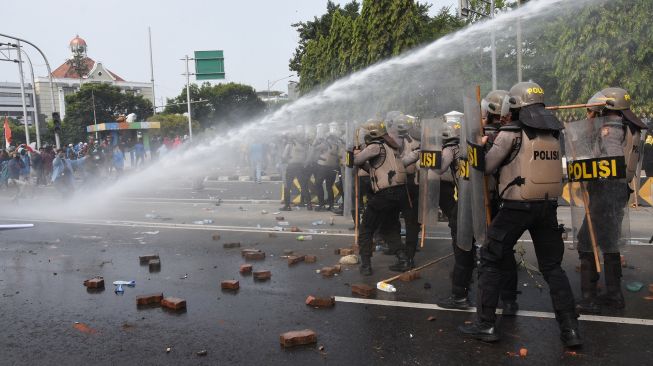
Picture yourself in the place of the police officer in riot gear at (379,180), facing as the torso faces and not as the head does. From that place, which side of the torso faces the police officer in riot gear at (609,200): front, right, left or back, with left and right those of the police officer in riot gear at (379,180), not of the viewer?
back

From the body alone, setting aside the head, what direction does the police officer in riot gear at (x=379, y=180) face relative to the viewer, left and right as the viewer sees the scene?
facing away from the viewer and to the left of the viewer

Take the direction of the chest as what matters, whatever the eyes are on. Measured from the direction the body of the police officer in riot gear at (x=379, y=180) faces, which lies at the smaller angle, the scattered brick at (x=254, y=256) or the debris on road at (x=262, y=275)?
the scattered brick

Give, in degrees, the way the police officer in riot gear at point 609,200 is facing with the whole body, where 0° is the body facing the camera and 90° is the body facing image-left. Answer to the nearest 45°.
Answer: approximately 90°

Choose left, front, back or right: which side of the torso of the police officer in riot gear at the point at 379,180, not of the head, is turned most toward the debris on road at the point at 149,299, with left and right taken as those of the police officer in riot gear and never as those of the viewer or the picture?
left

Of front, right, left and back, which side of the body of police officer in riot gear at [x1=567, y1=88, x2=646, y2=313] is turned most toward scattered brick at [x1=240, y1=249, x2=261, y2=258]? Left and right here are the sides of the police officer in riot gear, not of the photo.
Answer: front

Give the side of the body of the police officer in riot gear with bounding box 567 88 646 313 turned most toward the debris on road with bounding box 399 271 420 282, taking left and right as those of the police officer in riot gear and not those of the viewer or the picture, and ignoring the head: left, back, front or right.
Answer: front

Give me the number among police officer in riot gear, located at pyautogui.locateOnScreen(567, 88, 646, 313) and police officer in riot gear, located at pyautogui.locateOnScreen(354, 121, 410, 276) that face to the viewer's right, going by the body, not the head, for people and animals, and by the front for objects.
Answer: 0

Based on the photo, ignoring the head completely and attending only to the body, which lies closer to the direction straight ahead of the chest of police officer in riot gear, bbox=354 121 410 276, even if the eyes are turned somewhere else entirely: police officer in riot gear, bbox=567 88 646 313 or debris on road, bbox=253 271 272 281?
the debris on road

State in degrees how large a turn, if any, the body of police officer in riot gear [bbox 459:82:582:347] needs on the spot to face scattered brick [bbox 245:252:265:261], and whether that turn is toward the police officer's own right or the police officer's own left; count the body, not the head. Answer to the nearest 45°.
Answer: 0° — they already face it

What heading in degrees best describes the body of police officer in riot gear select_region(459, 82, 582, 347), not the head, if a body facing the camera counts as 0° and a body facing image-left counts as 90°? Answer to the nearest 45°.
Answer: approximately 135°

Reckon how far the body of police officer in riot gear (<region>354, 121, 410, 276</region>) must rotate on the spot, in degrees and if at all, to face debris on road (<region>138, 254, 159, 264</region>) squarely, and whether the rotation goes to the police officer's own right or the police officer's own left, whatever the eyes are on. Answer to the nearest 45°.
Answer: approximately 45° to the police officer's own left
